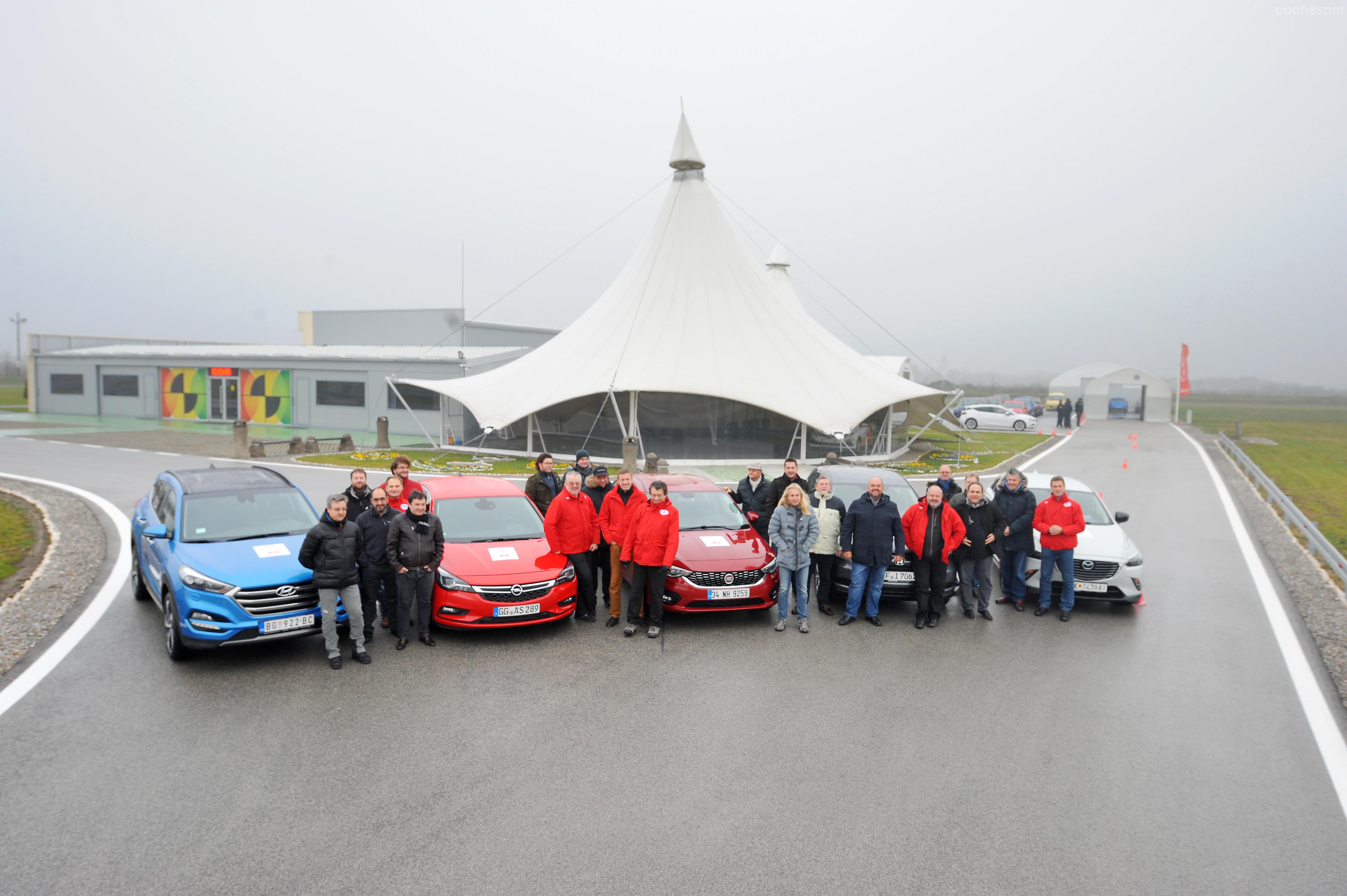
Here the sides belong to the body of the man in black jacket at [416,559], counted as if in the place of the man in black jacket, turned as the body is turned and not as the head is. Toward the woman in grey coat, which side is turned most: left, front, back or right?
left

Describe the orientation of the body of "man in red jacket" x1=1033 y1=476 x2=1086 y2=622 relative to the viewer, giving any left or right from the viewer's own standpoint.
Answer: facing the viewer

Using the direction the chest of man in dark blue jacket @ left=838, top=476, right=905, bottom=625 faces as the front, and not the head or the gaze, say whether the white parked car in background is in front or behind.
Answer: behind

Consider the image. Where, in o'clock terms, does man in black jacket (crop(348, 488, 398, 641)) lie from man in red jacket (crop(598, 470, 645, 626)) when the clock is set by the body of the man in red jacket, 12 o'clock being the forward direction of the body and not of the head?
The man in black jacket is roughly at 2 o'clock from the man in red jacket.

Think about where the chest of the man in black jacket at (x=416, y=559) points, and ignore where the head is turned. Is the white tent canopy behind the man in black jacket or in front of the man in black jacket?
behind

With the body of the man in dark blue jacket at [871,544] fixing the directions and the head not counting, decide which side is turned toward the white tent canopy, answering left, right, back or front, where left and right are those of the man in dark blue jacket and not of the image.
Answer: back

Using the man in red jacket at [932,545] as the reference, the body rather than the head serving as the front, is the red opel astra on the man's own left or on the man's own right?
on the man's own right

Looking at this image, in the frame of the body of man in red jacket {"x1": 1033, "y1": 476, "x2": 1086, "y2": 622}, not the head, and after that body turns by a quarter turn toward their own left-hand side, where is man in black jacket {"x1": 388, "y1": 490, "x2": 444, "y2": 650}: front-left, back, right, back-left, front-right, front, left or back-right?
back-right

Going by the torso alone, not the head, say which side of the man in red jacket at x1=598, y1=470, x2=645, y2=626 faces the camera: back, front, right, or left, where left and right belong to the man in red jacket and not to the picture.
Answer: front
